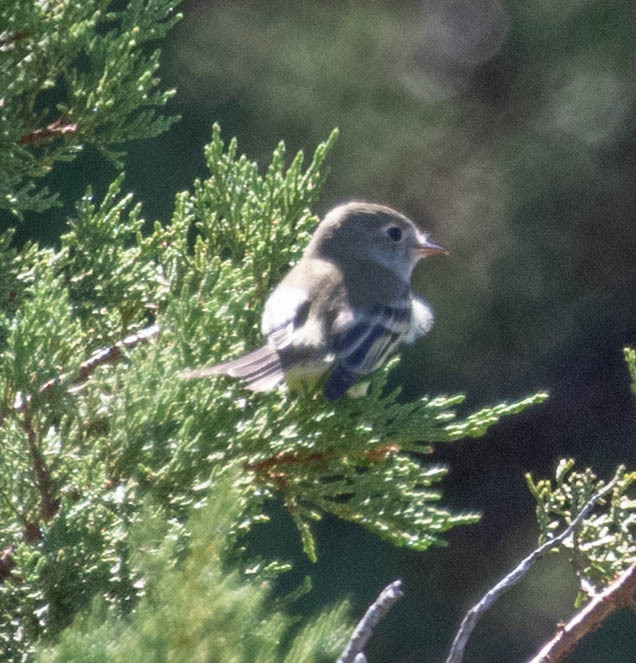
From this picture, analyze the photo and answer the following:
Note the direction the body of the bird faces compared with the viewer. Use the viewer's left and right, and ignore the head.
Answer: facing away from the viewer and to the right of the viewer

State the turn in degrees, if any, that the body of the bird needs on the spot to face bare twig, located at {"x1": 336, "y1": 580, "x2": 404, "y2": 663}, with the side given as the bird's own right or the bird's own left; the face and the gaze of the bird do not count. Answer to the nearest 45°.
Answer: approximately 135° to the bird's own right
